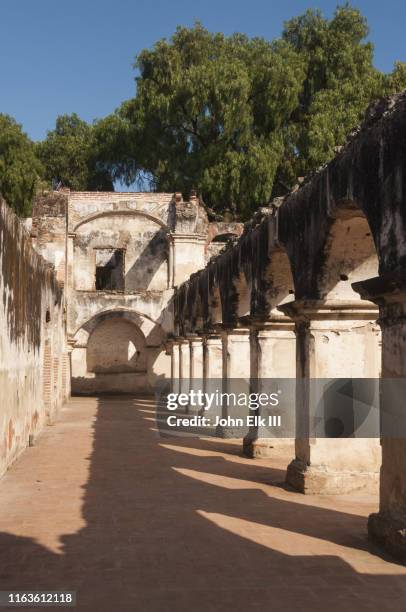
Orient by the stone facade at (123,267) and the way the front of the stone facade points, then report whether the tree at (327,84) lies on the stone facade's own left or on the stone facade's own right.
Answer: on the stone facade's own left

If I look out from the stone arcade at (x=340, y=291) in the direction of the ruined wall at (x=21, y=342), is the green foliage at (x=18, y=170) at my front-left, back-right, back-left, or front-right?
front-right

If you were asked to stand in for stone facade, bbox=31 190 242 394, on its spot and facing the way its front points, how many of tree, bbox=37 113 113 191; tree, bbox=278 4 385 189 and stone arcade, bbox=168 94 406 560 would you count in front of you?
1

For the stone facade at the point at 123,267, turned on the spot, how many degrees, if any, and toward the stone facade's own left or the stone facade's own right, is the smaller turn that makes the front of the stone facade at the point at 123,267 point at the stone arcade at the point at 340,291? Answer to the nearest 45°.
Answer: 0° — it already faces it

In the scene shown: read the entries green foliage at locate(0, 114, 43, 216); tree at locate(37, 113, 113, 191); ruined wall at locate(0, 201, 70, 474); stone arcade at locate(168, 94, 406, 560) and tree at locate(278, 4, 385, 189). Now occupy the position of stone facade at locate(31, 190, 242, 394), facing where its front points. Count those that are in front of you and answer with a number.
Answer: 2

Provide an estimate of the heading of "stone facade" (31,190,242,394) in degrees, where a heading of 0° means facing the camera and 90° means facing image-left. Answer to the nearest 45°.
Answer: approximately 0°

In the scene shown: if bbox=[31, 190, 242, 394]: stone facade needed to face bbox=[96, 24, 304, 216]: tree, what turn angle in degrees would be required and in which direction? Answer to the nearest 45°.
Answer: approximately 135° to its left

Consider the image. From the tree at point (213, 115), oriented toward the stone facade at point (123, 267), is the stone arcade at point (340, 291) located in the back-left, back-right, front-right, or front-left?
front-left

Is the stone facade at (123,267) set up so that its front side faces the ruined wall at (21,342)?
yes

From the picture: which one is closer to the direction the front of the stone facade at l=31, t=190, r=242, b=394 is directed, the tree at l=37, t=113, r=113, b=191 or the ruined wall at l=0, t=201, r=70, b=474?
the ruined wall
